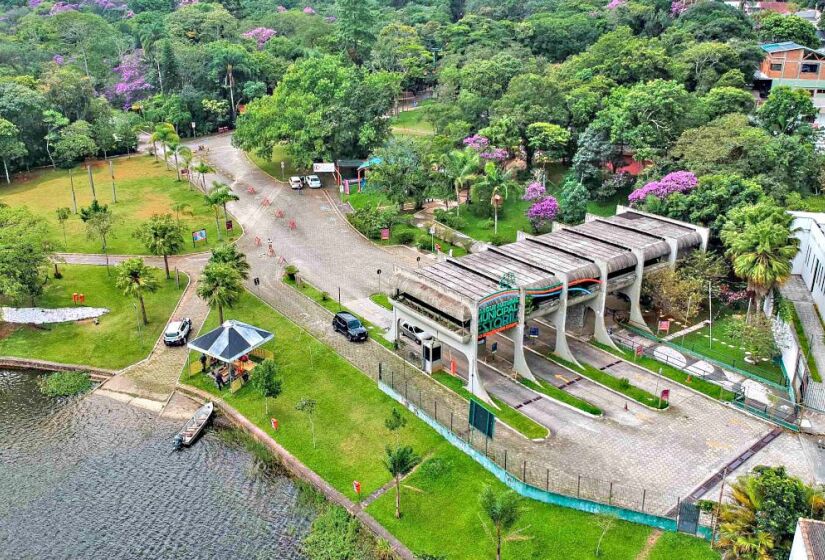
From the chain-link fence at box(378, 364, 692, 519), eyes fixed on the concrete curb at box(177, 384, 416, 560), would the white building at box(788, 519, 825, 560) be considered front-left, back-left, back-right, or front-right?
back-left

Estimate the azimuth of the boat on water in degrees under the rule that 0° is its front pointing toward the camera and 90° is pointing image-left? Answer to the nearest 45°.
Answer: approximately 225°

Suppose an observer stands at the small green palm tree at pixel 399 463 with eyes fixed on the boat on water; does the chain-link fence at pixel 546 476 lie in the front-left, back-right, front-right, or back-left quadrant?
back-right

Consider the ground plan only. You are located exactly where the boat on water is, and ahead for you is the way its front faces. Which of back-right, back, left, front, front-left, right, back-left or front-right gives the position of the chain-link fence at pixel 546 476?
right

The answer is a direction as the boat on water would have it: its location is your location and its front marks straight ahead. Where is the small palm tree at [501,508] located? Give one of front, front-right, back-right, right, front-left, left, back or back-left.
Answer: right

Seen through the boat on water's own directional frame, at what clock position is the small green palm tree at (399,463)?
The small green palm tree is roughly at 3 o'clock from the boat on water.

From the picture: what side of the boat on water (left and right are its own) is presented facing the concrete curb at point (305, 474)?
right

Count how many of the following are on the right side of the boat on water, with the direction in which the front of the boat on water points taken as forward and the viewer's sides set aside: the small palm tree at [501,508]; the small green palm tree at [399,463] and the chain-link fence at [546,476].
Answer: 3

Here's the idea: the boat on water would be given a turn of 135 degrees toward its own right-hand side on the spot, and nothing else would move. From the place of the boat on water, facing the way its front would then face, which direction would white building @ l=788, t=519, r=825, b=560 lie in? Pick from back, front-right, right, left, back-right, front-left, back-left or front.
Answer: front-left

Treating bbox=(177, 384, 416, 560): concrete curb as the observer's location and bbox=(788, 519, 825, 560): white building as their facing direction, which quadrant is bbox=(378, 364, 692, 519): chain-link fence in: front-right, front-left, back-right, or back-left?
front-left
